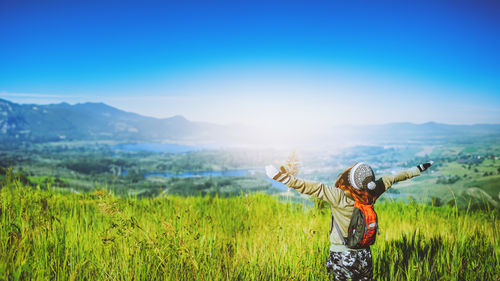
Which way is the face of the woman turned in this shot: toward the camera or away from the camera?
away from the camera

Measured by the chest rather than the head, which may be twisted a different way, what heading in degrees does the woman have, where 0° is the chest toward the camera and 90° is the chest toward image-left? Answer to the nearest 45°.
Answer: approximately 135°
